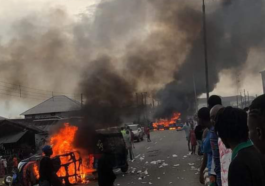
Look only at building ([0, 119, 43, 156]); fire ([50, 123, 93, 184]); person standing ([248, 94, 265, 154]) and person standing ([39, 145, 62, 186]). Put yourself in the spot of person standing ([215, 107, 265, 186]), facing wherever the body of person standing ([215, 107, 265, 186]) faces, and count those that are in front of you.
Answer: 3

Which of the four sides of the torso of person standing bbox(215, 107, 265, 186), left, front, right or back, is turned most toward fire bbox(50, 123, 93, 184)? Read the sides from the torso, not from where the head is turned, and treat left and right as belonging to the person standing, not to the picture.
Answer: front

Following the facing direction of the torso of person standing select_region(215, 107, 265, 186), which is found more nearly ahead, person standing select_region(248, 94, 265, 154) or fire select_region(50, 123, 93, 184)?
the fire

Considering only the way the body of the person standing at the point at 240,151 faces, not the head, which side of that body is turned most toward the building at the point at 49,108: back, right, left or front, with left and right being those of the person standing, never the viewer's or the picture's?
front

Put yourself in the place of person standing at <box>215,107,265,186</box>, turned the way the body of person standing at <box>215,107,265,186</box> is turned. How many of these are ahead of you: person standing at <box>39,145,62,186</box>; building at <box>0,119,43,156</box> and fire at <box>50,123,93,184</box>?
3

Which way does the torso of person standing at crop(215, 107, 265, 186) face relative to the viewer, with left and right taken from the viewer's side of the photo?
facing away from the viewer and to the left of the viewer

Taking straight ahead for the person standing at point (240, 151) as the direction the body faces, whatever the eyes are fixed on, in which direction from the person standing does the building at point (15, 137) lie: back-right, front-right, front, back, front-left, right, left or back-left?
front

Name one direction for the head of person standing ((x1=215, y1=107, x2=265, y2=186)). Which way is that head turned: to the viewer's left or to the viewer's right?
to the viewer's left

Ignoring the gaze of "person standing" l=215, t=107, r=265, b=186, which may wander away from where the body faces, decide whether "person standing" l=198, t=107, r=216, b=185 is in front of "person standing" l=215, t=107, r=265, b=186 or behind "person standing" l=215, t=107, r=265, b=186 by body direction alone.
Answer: in front

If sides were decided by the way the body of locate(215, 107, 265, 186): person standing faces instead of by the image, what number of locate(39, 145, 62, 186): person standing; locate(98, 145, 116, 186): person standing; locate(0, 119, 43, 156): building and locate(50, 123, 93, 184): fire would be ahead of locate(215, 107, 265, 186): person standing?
4

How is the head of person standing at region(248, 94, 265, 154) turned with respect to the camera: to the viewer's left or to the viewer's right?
to the viewer's left
